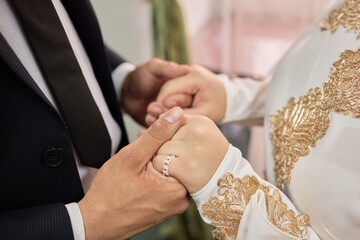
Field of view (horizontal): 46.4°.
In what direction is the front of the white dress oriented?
to the viewer's left
